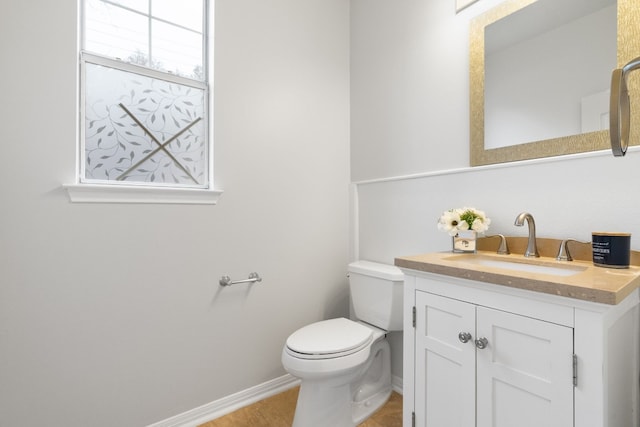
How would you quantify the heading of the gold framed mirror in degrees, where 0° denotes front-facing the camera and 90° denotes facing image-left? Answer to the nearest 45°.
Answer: approximately 45°

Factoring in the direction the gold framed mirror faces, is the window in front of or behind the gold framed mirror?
in front

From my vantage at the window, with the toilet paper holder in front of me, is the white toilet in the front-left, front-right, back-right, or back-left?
front-right

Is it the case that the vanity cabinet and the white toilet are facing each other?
no

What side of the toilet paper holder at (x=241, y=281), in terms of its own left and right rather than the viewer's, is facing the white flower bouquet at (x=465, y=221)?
front

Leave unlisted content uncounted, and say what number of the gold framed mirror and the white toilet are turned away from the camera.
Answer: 0

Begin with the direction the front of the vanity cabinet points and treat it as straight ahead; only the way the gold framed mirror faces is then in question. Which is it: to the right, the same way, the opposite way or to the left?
the same way

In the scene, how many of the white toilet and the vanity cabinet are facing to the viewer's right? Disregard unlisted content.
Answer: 0

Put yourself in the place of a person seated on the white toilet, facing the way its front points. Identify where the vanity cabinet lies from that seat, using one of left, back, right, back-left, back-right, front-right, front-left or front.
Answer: left

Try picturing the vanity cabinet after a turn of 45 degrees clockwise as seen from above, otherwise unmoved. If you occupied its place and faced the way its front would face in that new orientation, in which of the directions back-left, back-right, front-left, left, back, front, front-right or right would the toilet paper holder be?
front

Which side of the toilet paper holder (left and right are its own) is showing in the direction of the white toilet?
left

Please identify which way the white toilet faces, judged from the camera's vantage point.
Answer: facing the viewer and to the left of the viewer

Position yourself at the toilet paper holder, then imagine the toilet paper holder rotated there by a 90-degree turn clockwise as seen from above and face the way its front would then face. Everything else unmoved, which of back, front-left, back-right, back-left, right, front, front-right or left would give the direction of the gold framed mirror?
left

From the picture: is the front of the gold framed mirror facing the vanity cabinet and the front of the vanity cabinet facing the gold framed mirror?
no

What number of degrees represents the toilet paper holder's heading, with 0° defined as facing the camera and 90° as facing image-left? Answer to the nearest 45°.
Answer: approximately 315°

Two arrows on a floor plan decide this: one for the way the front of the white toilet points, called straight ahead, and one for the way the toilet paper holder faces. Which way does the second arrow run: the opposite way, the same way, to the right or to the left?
to the left

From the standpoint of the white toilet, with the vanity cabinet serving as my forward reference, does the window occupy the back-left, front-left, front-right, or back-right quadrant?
back-right
